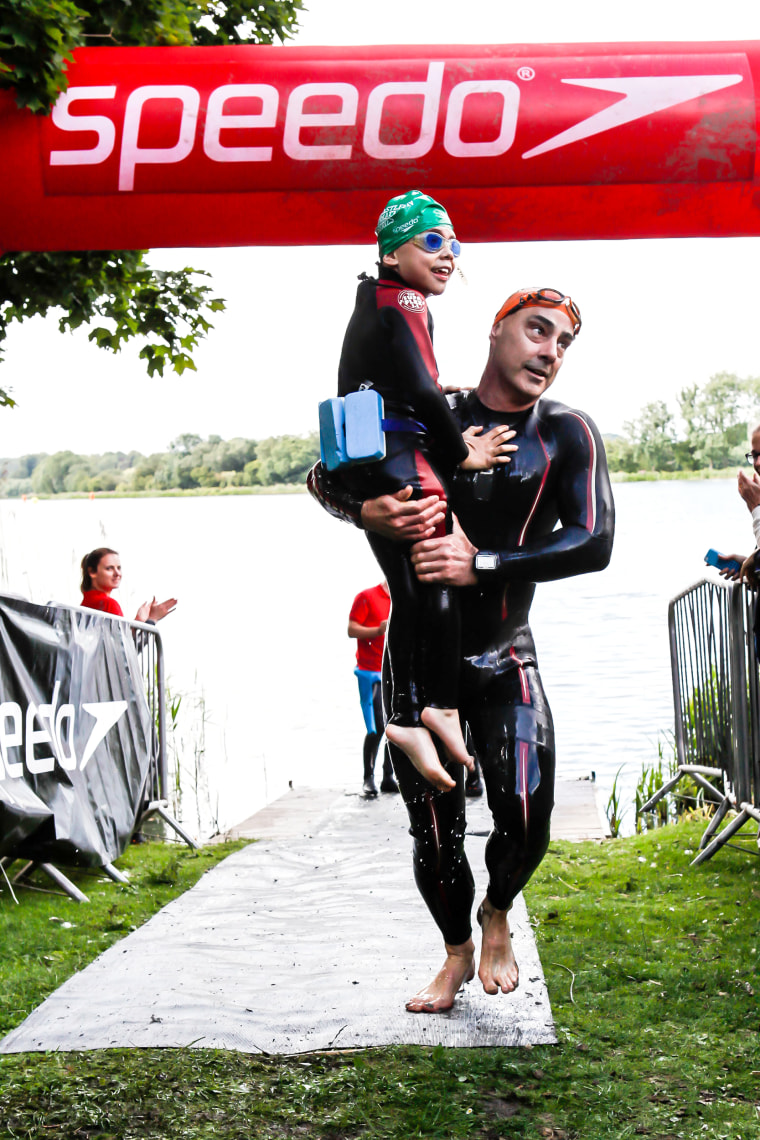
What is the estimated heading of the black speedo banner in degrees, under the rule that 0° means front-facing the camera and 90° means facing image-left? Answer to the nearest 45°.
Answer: approximately 315°

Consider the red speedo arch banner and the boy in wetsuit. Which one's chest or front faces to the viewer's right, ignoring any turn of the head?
the boy in wetsuit

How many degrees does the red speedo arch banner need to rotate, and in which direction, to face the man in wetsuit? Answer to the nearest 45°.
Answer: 0° — it already faces them

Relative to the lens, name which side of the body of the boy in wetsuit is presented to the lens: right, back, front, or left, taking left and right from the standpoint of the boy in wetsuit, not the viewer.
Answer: right

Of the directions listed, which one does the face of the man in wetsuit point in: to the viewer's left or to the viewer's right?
to the viewer's right

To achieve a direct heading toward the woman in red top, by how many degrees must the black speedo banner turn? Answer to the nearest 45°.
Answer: approximately 135° to its left
